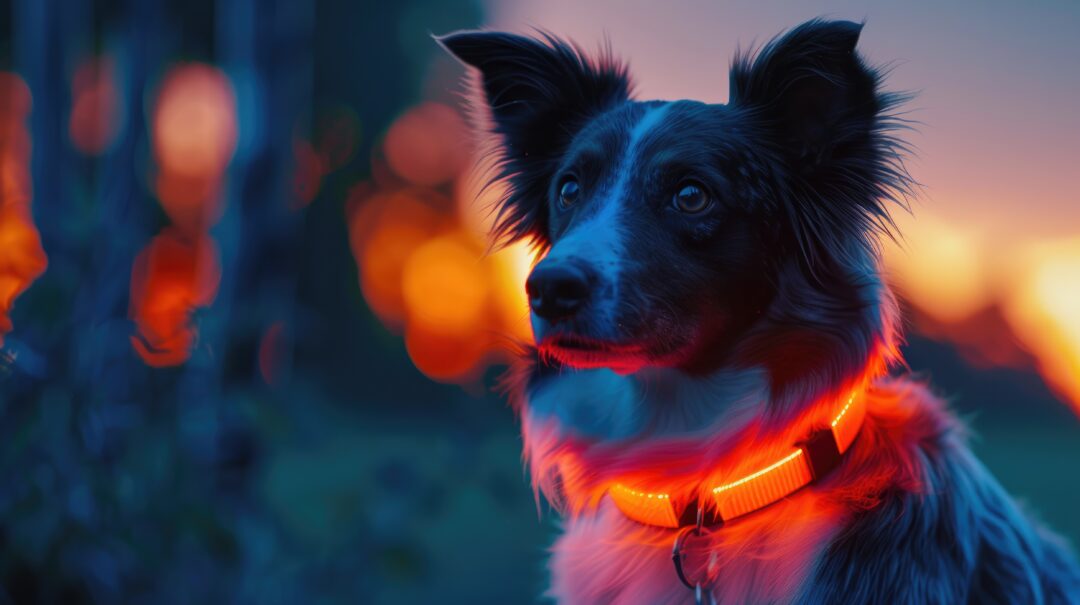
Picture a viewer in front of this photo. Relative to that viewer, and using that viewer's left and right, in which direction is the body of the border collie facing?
facing the viewer and to the left of the viewer
